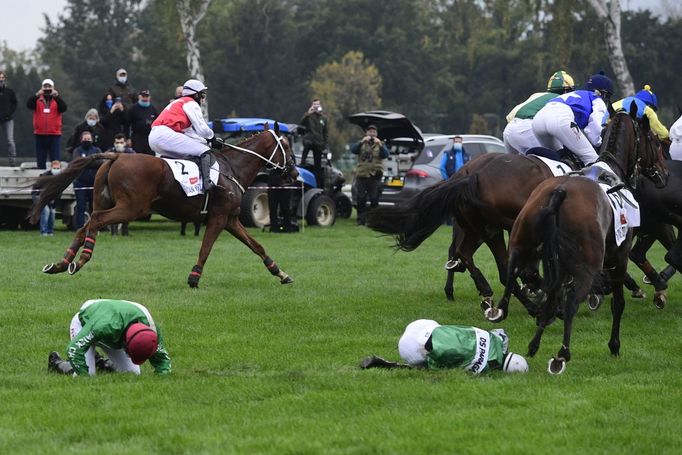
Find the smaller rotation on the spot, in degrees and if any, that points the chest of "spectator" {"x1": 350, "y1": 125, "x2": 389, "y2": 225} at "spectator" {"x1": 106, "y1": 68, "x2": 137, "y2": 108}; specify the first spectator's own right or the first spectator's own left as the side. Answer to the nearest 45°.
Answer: approximately 90° to the first spectator's own right

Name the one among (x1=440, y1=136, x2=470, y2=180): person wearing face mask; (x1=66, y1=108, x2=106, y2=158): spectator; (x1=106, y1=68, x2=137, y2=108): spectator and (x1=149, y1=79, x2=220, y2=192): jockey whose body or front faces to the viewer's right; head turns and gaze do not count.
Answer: the jockey

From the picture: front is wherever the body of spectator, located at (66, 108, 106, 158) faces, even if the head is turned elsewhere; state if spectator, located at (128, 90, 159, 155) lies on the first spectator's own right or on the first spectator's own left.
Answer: on the first spectator's own left

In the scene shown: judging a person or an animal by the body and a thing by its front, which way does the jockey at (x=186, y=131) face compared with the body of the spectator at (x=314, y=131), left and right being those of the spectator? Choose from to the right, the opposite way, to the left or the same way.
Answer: to the left

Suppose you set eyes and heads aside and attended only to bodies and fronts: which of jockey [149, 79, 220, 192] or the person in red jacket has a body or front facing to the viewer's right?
the jockey

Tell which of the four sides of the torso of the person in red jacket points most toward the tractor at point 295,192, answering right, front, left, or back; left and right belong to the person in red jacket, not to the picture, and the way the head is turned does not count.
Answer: left

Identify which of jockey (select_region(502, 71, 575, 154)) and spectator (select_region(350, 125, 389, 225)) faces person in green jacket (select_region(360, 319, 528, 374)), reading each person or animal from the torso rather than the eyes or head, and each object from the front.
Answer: the spectator

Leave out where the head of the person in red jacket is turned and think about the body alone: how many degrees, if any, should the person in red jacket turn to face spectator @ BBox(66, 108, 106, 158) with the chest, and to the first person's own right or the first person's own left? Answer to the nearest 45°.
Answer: approximately 45° to the first person's own left

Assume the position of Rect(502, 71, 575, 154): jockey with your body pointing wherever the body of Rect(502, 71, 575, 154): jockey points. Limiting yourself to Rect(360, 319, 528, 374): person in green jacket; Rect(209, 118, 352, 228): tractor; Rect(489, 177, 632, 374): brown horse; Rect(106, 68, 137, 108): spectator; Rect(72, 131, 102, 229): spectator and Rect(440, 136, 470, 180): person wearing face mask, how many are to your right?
2

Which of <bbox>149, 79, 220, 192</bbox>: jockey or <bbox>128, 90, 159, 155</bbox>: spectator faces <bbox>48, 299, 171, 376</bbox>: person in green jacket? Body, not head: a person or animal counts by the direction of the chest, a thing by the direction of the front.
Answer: the spectator
